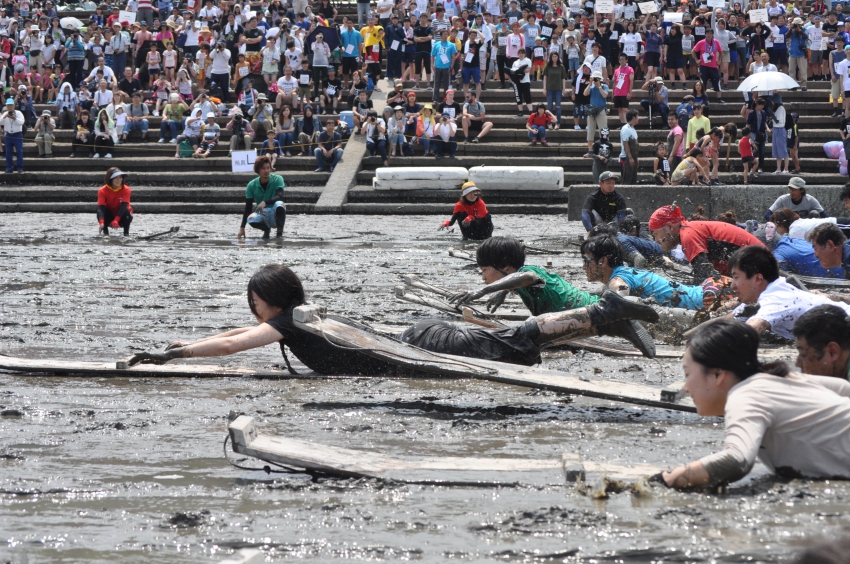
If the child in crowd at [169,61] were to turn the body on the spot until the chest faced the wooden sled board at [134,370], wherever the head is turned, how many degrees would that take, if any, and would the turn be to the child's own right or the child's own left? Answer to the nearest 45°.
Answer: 0° — they already face it

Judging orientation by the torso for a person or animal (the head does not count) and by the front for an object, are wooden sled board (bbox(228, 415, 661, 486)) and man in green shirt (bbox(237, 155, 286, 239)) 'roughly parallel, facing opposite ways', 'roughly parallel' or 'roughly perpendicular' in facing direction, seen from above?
roughly perpendicular

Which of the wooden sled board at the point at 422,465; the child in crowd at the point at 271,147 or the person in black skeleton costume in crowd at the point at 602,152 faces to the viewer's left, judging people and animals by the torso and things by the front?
the wooden sled board

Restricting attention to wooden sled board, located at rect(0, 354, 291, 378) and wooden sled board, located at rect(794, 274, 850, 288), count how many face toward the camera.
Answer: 0

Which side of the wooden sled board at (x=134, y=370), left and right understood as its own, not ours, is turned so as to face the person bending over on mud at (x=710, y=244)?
back

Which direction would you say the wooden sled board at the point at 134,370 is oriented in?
to the viewer's left

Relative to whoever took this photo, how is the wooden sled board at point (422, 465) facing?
facing to the left of the viewer

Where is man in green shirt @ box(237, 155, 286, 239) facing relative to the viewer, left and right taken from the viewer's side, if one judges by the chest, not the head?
facing the viewer

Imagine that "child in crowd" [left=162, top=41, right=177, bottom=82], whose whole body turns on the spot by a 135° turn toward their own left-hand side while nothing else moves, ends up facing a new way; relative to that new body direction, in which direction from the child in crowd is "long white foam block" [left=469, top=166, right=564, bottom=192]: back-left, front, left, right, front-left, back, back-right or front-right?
right

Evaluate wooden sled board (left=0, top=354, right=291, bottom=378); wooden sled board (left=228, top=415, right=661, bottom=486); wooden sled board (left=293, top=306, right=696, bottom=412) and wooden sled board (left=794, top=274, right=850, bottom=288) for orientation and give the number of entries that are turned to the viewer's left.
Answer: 4

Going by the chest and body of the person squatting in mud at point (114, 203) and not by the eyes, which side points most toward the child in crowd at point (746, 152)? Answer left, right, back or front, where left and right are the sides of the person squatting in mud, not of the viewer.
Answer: left

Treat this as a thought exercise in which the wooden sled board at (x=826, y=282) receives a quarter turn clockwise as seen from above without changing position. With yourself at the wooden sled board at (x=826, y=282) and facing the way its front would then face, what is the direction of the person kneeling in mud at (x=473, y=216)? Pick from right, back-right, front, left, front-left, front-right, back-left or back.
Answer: front-left

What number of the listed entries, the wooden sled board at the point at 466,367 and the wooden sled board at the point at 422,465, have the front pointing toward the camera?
0

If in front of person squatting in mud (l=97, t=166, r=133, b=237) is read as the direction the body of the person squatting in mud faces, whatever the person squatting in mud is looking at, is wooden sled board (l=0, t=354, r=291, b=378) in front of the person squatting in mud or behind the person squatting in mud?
in front

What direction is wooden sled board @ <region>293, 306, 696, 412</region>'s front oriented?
to the viewer's left
